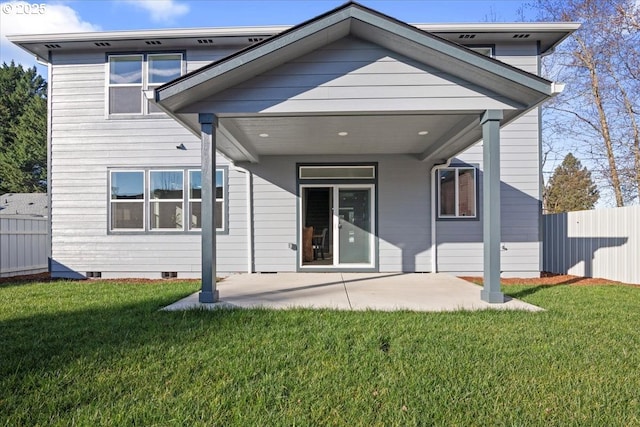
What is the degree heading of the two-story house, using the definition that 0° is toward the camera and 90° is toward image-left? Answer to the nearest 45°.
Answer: approximately 180°

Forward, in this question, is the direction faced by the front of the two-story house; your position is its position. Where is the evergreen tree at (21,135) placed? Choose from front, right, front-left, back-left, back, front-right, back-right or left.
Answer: front-left
